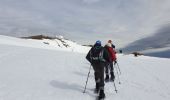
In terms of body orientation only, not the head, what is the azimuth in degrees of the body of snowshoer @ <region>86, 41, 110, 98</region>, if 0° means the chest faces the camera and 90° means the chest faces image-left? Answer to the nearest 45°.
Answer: approximately 180°
